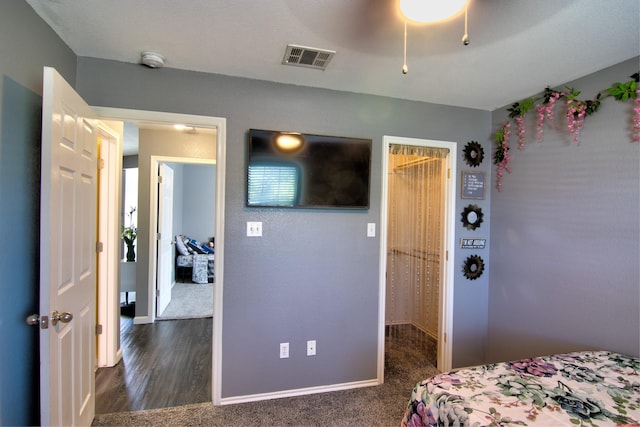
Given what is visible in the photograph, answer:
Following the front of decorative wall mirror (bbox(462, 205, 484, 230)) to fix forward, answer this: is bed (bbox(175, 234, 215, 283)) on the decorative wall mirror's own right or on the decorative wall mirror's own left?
on the decorative wall mirror's own right

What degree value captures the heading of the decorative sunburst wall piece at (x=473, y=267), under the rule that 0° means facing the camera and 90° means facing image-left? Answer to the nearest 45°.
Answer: approximately 0°

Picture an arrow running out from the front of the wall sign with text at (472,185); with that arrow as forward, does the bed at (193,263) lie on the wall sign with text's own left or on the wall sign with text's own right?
on the wall sign with text's own right

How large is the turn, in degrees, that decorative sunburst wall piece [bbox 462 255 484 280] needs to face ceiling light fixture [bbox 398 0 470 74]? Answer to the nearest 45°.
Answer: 0° — it already faces it

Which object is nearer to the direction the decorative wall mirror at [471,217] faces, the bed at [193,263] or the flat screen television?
the flat screen television

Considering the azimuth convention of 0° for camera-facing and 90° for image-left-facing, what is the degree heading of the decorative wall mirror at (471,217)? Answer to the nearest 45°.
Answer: approximately 0°

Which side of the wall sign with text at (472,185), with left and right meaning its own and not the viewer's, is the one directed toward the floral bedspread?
front

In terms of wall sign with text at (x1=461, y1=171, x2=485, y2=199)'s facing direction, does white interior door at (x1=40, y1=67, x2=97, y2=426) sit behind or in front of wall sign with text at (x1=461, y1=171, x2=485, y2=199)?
in front

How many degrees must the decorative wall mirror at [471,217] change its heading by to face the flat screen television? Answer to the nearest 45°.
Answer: approximately 45° to its right
